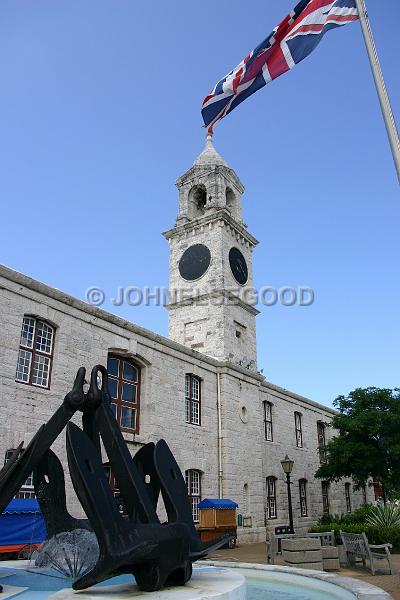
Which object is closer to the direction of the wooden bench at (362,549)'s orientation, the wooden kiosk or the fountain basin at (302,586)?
the wooden kiosk

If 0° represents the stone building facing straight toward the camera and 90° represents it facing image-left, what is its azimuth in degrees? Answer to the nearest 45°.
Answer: approximately 315°
